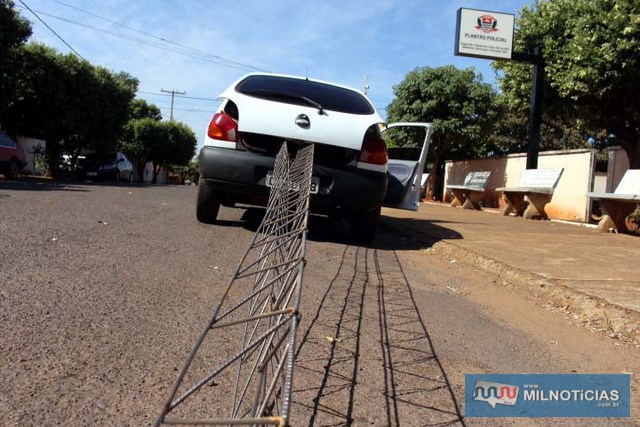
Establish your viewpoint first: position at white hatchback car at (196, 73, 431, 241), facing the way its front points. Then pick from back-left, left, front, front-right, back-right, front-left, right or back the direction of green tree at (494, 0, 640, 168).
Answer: front-right

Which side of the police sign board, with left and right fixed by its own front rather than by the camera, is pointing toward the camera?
front

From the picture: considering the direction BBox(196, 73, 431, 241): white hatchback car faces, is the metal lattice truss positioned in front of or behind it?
behind

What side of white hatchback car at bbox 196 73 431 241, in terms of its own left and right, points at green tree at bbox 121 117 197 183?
front

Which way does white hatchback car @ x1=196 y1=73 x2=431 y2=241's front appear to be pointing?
away from the camera

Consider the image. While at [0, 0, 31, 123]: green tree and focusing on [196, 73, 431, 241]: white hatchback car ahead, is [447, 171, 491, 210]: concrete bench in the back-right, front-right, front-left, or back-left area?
front-left

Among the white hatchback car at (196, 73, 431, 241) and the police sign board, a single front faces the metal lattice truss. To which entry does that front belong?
the police sign board

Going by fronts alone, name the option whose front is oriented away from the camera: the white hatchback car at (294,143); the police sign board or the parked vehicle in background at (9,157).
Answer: the white hatchback car

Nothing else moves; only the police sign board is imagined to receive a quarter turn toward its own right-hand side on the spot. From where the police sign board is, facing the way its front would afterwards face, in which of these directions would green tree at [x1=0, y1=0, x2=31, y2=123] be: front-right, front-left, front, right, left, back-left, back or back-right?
front

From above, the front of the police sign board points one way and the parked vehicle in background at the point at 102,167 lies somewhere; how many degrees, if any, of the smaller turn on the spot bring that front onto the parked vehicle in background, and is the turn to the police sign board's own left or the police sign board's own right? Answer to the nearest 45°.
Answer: approximately 90° to the police sign board's own right

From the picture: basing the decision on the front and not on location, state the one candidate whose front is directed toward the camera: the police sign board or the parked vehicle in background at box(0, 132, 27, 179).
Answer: the police sign board

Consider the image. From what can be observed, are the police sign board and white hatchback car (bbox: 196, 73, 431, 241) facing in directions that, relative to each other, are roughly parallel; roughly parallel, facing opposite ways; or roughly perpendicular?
roughly parallel, facing opposite ways

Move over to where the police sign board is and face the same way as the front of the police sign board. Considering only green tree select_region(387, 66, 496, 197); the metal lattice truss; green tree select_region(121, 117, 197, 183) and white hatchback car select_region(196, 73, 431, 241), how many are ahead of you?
2
